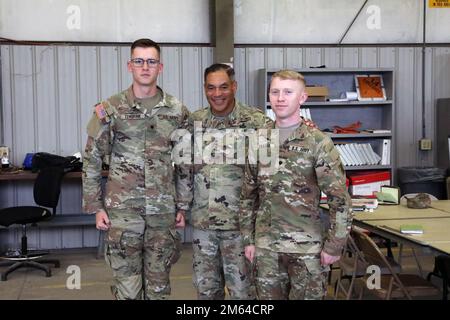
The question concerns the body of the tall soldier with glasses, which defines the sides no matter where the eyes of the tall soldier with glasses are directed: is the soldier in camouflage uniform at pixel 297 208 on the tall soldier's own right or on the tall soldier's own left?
on the tall soldier's own left

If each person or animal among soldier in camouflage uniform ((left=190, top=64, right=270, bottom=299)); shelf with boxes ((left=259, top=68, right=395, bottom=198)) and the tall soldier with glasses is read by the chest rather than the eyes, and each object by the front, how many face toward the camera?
3

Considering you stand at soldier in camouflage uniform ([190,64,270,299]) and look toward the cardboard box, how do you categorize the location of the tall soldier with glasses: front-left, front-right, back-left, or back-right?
back-left

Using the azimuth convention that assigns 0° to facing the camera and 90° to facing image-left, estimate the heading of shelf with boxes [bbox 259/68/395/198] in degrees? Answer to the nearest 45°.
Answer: approximately 0°

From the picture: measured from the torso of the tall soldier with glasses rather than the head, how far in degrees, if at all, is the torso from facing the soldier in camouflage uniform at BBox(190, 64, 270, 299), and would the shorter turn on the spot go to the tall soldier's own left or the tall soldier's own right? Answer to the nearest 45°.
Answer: approximately 90° to the tall soldier's own left

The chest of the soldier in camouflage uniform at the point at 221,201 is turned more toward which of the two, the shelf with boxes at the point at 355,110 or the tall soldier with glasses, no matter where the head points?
the tall soldier with glasses

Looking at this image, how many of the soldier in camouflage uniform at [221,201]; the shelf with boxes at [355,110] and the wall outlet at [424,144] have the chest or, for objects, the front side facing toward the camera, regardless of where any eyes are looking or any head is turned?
3

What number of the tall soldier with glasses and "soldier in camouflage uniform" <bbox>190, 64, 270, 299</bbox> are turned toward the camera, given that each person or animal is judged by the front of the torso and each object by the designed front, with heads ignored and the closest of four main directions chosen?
2

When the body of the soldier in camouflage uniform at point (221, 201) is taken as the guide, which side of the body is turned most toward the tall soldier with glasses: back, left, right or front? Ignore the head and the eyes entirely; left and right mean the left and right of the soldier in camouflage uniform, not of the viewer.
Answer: right

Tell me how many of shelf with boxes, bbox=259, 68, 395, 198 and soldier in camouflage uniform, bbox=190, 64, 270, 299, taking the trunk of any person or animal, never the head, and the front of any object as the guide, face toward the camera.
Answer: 2

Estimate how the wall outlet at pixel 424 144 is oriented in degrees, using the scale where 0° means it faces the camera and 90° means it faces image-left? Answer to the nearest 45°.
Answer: approximately 0°
